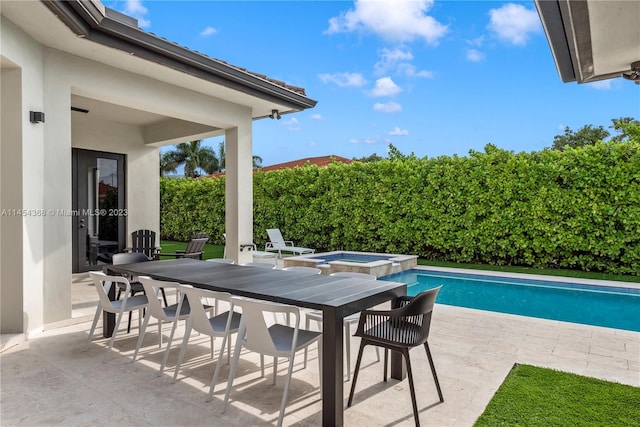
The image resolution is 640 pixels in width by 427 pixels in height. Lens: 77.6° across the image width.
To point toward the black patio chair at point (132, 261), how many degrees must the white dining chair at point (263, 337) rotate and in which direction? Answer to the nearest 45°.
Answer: approximately 90° to its left

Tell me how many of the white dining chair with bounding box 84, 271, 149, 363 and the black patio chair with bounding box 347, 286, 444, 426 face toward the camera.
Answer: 0

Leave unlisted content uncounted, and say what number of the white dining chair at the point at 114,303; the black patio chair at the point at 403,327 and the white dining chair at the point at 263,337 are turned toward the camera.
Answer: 0

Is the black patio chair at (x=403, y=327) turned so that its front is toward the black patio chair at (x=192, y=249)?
yes

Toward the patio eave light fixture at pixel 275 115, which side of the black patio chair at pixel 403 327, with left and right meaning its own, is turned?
front

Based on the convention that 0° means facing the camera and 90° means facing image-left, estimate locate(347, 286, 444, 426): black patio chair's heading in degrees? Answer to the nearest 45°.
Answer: approximately 135°

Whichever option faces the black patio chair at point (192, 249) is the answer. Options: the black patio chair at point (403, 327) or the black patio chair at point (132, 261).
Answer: the black patio chair at point (403, 327)

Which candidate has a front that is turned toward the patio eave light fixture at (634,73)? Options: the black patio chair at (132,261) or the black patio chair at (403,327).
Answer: the black patio chair at (132,261)

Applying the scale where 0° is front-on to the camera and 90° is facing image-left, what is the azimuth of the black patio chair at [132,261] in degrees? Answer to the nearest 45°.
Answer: approximately 315°

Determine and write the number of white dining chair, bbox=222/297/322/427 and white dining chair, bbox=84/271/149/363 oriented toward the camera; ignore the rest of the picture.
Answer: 0

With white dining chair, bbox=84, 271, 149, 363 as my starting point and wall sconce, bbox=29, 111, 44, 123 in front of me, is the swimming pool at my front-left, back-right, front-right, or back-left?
back-right

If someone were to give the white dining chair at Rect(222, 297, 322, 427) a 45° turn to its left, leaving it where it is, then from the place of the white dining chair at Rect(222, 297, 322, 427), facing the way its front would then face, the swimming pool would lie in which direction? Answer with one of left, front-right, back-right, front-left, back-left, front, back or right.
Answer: front-right

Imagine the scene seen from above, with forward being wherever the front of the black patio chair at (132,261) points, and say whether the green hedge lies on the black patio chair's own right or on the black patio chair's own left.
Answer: on the black patio chair's own left

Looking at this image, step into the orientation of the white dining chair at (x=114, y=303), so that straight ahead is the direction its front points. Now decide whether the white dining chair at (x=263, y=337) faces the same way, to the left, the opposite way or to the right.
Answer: the same way

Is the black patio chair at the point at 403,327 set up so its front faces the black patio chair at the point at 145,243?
yes

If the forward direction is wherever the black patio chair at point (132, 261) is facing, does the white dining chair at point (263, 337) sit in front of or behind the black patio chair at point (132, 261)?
in front

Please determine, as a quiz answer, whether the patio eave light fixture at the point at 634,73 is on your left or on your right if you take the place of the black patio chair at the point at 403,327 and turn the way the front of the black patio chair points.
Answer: on your right

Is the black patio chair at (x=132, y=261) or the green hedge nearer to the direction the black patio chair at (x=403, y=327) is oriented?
the black patio chair

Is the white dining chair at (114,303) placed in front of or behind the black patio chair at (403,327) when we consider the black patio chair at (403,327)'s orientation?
in front

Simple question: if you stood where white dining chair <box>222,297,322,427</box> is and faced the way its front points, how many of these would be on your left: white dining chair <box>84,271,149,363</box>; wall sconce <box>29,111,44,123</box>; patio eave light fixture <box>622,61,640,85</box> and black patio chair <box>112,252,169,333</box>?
3

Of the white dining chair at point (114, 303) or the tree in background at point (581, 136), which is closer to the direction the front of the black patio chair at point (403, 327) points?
the white dining chair

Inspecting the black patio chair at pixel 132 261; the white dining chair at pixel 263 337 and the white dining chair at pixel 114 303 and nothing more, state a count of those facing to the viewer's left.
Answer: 0

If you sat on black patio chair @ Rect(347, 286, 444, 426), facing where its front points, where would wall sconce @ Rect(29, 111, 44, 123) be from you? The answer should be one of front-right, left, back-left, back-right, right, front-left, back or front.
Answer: front-left

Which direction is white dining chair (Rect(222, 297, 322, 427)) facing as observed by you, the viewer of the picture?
facing away from the viewer and to the right of the viewer
